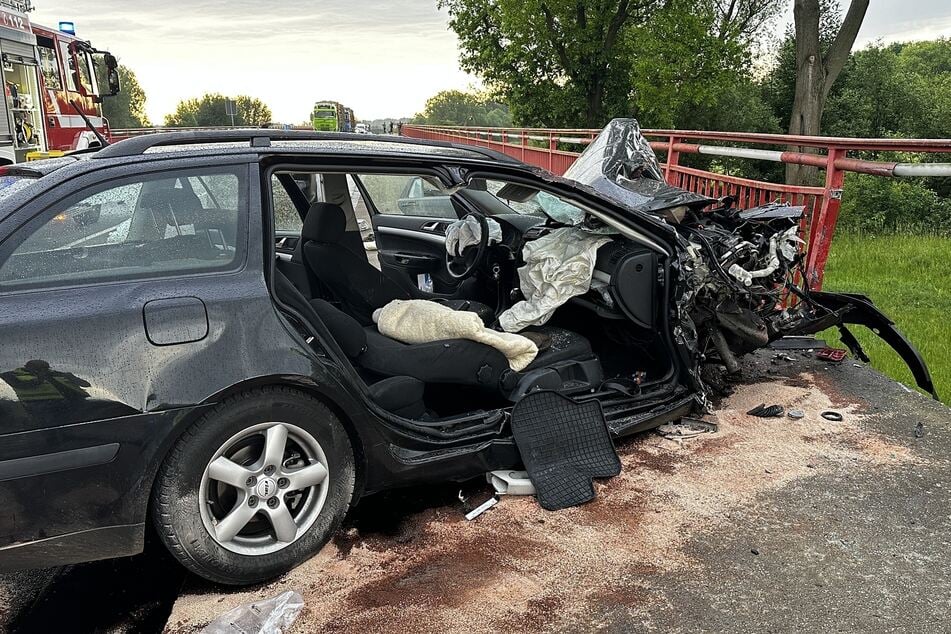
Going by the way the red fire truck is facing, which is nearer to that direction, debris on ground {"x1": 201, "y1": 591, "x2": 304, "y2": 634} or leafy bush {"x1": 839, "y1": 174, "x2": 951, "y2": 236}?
the leafy bush

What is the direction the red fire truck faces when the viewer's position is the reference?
facing away from the viewer and to the right of the viewer

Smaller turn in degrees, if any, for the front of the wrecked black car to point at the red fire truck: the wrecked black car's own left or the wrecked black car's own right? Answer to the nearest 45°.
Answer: approximately 135° to the wrecked black car's own left

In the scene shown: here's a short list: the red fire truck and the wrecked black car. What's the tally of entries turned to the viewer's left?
0

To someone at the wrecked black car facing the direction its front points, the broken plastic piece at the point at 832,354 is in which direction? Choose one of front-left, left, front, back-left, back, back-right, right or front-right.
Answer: front-left

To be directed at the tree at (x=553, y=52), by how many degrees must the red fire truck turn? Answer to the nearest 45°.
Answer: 0° — it already faces it

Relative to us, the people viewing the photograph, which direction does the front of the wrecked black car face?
facing to the right of the viewer

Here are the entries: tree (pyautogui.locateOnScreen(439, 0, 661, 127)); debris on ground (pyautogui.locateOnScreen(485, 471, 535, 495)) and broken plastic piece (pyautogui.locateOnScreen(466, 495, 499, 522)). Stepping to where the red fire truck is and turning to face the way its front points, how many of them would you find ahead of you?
1

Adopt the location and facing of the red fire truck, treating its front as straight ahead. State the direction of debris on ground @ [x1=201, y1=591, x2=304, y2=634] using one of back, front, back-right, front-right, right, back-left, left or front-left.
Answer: back-right

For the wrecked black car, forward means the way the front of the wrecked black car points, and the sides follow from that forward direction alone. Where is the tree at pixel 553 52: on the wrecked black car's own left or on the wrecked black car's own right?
on the wrecked black car's own left
